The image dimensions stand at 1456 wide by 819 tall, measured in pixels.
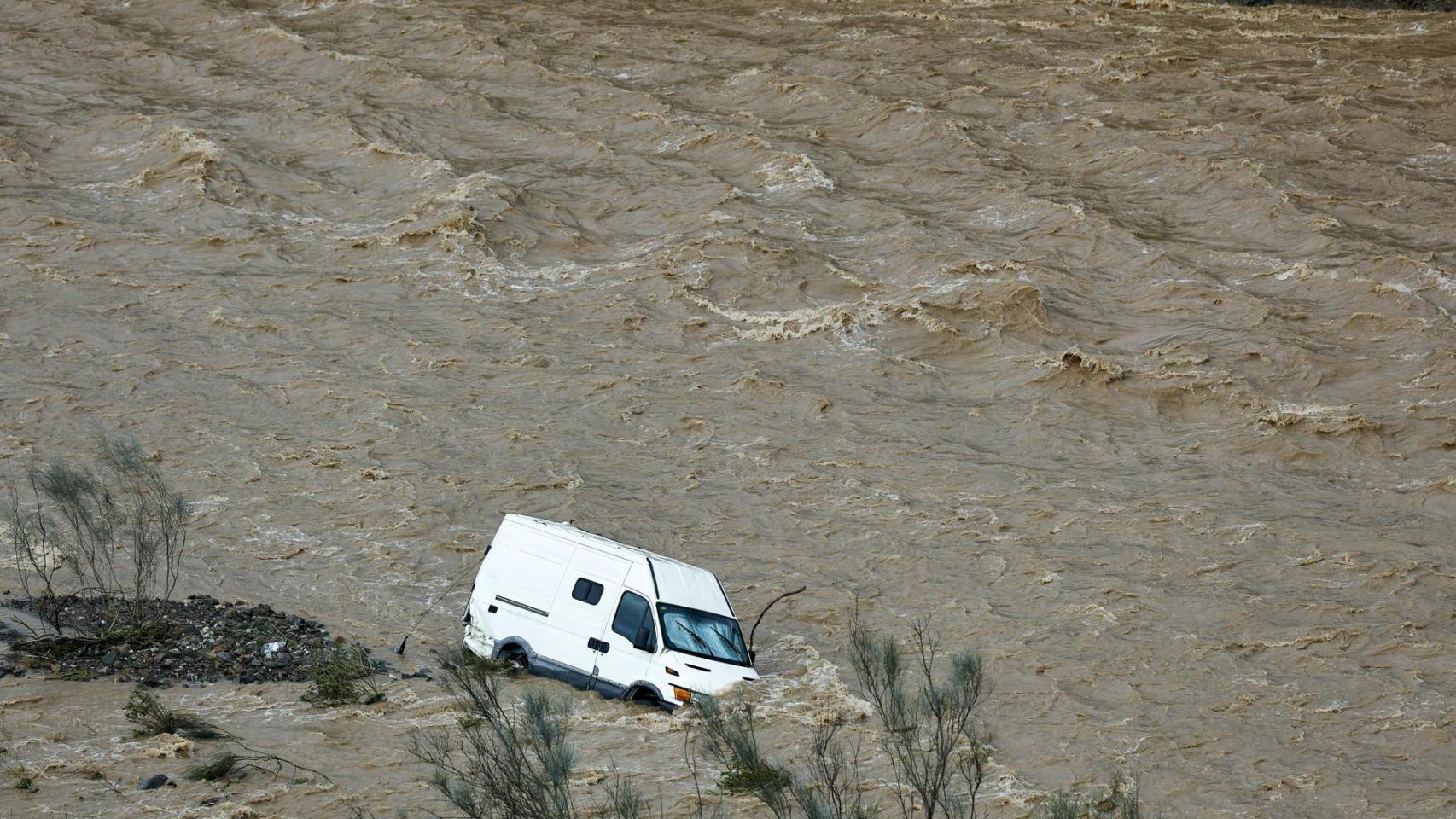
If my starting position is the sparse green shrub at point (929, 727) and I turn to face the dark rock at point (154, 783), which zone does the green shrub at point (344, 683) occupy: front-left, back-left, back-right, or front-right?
front-right

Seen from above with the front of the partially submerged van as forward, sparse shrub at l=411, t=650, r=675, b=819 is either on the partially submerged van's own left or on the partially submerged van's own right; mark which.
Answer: on the partially submerged van's own right

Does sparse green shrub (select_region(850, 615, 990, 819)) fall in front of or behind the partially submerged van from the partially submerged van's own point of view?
in front

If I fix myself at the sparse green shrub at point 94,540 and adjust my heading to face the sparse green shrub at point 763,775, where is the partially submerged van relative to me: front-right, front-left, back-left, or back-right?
front-left

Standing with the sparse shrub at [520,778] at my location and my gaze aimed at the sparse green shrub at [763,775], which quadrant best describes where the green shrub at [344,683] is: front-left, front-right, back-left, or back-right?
back-left

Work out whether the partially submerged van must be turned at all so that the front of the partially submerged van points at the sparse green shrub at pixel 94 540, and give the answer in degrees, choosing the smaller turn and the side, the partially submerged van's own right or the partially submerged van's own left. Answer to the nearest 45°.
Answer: approximately 180°

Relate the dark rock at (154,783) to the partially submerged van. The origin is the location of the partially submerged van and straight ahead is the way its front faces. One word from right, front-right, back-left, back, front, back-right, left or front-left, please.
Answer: right

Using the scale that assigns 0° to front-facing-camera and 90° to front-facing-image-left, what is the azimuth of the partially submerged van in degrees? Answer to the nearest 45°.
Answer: approximately 315°

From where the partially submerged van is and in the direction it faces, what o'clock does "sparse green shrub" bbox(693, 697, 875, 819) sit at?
The sparse green shrub is roughly at 1 o'clock from the partially submerged van.

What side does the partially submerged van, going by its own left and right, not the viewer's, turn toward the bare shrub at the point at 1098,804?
front

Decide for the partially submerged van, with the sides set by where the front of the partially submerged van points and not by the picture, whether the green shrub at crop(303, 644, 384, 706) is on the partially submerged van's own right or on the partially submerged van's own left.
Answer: on the partially submerged van's own right

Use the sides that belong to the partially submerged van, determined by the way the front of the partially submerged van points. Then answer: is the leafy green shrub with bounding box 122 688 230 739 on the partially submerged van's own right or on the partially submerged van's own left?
on the partially submerged van's own right
